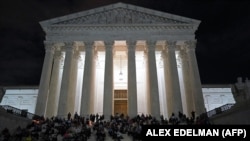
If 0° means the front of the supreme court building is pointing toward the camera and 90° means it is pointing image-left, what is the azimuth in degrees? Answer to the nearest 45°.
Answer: approximately 0°
